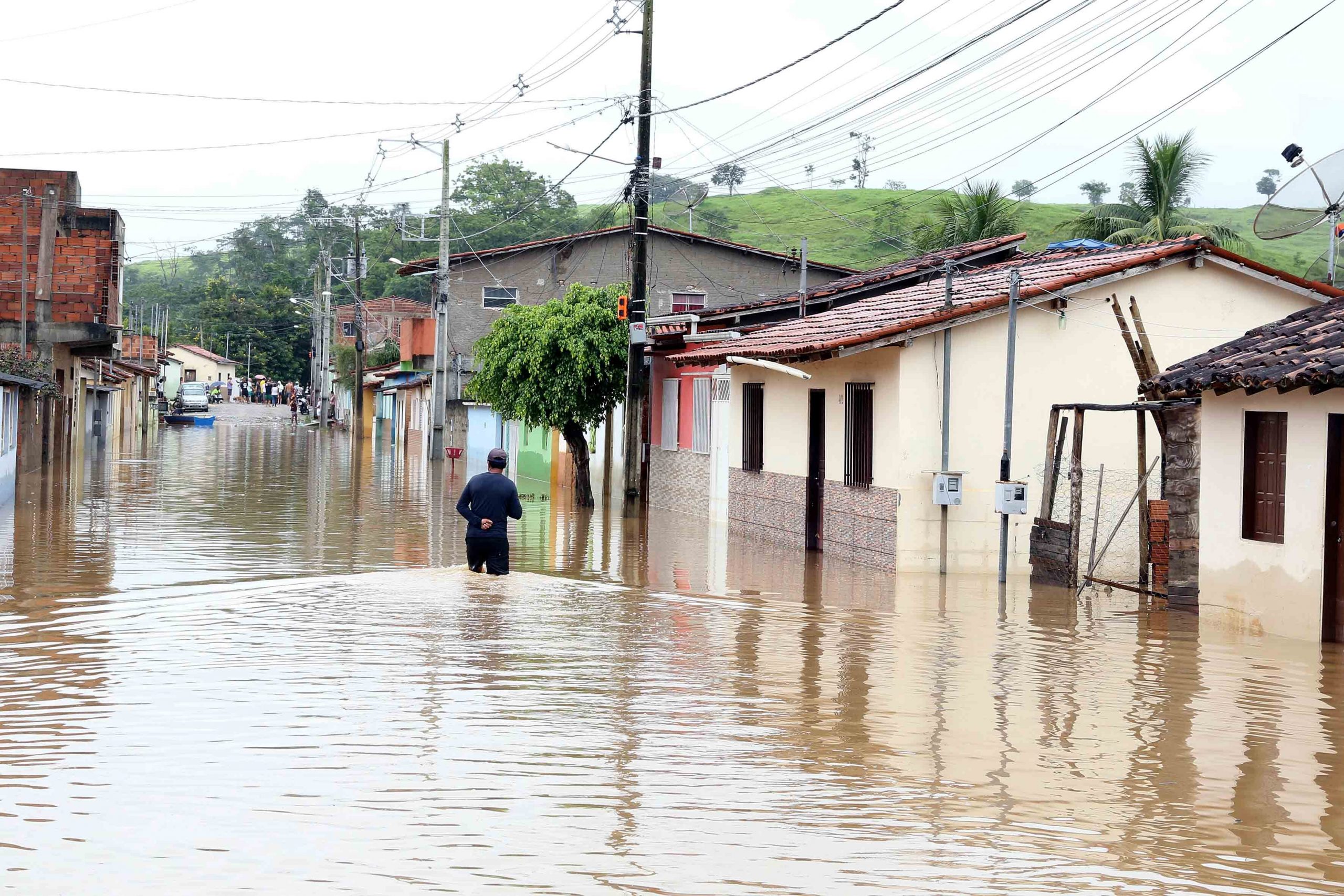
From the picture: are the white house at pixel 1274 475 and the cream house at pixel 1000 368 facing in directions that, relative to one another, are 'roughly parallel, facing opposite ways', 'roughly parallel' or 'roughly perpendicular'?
roughly parallel

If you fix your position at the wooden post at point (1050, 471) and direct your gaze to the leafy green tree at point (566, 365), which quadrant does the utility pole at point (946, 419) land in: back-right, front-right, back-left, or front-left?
front-left

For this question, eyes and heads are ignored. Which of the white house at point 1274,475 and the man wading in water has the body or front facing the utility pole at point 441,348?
the man wading in water

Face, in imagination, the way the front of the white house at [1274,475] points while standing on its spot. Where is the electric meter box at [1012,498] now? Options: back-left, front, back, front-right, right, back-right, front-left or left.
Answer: right

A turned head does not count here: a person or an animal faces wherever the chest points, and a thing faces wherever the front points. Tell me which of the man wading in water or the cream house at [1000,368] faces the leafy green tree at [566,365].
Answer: the man wading in water

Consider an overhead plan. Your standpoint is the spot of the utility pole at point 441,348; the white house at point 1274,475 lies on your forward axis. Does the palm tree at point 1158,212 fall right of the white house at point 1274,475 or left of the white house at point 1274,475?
left

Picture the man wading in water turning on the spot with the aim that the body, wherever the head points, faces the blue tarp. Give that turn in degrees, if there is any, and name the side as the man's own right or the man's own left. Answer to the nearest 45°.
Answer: approximately 45° to the man's own right

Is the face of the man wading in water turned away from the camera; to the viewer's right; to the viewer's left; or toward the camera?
away from the camera

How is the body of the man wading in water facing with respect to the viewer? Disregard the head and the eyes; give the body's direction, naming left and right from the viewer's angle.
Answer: facing away from the viewer

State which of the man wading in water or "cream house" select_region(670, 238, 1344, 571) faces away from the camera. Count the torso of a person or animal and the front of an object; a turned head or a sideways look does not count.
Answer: the man wading in water

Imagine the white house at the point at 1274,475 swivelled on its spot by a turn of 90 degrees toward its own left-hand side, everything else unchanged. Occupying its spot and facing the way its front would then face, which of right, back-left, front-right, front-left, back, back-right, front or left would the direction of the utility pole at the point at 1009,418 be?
back

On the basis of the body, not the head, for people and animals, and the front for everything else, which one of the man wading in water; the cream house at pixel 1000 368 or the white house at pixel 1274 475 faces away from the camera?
the man wading in water

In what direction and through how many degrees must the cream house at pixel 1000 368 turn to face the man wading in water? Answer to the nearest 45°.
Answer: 0° — it already faces them

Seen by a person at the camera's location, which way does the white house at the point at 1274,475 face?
facing the viewer and to the left of the viewer

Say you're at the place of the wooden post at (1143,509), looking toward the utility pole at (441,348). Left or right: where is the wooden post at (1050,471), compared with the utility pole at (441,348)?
left

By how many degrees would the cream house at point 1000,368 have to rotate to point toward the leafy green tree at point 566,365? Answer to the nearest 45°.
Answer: approximately 90° to its right

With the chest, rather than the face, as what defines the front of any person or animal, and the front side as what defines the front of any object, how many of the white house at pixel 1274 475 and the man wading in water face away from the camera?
1

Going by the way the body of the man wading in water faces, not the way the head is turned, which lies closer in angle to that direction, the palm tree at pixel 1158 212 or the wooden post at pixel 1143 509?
the palm tree

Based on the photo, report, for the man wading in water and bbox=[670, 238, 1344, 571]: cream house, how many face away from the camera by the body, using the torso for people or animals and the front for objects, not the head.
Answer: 1
